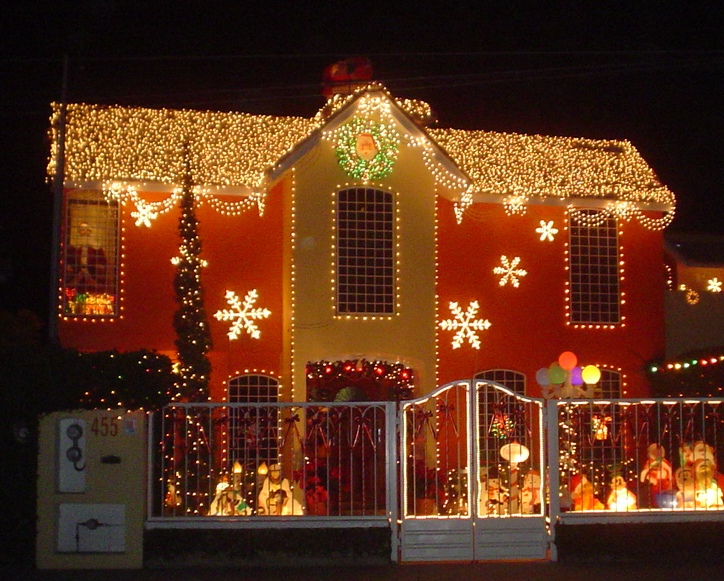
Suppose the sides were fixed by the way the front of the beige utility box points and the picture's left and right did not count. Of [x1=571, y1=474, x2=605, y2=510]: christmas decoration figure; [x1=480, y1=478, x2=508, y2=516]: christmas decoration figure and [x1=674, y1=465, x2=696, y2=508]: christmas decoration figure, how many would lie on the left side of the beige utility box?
3

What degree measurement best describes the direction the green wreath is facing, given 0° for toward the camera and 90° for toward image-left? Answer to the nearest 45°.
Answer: approximately 0°

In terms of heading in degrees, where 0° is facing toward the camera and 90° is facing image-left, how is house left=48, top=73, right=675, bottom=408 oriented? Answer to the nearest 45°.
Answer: approximately 0°

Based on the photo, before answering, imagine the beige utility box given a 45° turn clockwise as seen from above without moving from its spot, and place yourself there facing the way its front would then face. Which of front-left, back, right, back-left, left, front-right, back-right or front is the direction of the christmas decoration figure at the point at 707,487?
back-left
